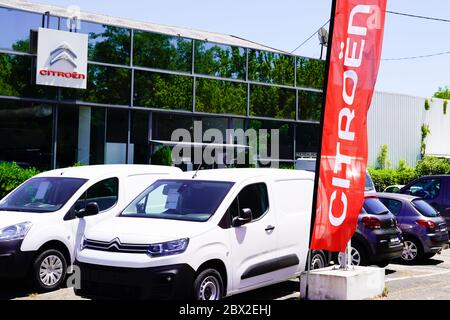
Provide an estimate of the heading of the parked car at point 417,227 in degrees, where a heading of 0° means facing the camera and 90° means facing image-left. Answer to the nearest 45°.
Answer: approximately 135°

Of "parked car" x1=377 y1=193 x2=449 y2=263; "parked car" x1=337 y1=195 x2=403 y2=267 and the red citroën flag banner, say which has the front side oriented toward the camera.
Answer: the red citroën flag banner

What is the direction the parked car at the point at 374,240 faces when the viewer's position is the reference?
facing away from the viewer and to the left of the viewer

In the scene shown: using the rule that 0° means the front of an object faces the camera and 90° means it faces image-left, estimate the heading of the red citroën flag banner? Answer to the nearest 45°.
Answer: approximately 0°

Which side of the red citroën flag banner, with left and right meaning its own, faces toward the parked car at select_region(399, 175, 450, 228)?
back

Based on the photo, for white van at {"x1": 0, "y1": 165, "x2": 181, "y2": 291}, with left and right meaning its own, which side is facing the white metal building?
back

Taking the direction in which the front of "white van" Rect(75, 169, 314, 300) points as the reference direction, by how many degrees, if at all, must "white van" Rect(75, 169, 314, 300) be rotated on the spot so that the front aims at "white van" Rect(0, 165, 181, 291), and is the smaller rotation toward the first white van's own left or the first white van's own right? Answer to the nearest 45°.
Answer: approximately 90° to the first white van's own right

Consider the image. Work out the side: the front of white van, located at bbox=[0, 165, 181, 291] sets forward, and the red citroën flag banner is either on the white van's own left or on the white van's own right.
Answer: on the white van's own left

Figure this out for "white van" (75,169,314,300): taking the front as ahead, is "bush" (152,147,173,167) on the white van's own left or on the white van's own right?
on the white van's own right

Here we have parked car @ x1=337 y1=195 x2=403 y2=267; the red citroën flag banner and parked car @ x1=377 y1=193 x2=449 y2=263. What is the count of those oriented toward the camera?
1

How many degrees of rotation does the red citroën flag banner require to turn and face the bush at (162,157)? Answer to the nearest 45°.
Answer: approximately 135° to its right

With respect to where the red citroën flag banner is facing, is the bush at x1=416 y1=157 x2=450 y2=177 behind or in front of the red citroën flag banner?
behind

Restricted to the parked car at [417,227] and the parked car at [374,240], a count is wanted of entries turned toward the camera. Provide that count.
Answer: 0

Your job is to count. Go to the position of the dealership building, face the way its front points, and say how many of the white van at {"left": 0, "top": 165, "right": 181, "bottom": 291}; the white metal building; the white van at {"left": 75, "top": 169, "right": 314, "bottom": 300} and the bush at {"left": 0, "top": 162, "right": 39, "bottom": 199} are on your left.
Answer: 1

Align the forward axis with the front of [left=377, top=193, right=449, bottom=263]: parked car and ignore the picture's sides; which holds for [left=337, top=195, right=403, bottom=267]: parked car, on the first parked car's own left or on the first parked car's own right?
on the first parked car's own left

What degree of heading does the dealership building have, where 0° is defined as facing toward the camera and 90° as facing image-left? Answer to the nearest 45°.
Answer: approximately 315°
